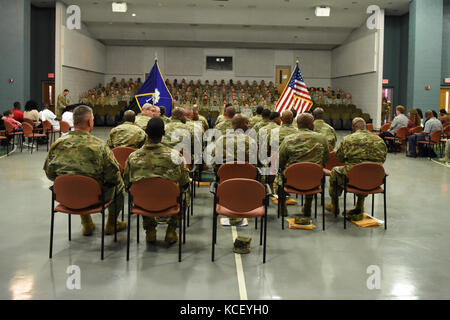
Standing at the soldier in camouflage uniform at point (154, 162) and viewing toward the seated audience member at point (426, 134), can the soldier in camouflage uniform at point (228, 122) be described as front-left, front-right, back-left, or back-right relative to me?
front-left

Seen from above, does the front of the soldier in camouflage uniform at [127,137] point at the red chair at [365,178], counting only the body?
no

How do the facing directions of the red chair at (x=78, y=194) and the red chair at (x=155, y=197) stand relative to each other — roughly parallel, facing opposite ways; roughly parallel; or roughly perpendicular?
roughly parallel

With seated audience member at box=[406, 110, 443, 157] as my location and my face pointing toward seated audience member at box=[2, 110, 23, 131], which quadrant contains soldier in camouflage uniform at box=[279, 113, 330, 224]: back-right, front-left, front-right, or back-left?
front-left

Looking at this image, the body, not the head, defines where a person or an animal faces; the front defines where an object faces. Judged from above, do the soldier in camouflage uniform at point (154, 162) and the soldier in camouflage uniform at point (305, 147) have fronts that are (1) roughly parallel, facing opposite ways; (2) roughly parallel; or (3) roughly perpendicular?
roughly parallel

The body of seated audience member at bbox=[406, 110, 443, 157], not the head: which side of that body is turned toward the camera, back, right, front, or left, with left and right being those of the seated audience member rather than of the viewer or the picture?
left

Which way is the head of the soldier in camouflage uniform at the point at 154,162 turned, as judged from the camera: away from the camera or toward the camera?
away from the camera

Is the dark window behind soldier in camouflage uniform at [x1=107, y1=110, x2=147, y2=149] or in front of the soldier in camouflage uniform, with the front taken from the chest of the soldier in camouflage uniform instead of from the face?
in front

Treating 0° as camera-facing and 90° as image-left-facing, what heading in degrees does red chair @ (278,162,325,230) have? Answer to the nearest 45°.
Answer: approximately 180°

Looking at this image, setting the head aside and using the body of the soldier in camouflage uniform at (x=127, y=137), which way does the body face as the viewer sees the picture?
away from the camera

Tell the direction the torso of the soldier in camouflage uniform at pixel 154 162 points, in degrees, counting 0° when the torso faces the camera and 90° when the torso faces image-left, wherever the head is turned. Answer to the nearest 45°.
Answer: approximately 180°

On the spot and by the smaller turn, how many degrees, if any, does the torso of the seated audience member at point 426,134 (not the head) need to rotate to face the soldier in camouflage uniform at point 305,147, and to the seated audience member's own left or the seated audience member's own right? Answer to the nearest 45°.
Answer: approximately 90° to the seated audience member's own left

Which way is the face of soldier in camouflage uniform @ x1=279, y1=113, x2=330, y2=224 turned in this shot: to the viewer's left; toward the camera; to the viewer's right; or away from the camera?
away from the camera

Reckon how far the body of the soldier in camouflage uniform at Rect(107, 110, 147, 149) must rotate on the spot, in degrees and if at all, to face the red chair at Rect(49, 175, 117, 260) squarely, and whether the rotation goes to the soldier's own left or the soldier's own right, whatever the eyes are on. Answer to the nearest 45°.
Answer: approximately 180°

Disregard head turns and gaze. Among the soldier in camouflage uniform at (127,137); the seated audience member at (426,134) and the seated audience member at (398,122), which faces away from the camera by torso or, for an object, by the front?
the soldier in camouflage uniform

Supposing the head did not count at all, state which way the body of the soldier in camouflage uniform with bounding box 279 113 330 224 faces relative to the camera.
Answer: away from the camera

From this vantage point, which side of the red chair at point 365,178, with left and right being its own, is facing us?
back
